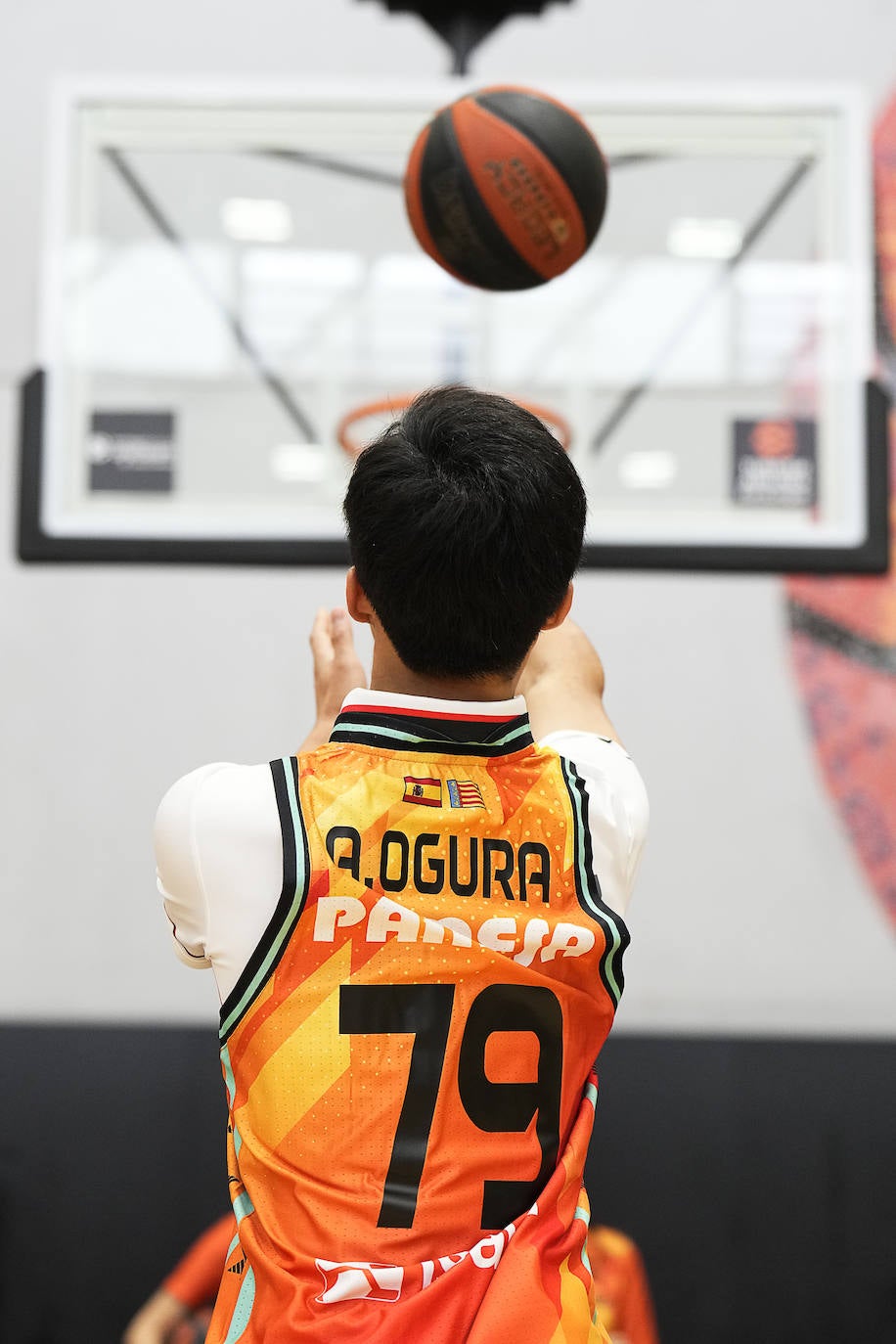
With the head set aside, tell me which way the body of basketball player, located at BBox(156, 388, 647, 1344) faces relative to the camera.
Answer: away from the camera

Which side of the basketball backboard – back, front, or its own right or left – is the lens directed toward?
front

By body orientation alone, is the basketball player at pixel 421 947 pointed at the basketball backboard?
yes

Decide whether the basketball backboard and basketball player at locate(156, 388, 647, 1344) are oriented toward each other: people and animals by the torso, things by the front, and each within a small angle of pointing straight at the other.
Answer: yes

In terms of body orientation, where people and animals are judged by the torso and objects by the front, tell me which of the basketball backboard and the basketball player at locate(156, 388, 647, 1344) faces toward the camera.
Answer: the basketball backboard

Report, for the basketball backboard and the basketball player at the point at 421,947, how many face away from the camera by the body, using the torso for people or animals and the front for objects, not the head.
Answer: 1

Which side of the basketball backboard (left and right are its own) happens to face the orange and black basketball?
front

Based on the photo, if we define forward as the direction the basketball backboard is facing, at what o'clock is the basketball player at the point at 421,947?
The basketball player is roughly at 12 o'clock from the basketball backboard.

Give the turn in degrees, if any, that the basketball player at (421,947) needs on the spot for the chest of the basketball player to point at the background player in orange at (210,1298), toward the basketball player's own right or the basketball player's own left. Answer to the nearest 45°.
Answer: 0° — they already face them

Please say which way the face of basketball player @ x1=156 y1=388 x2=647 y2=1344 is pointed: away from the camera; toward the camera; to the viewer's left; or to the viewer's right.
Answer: away from the camera

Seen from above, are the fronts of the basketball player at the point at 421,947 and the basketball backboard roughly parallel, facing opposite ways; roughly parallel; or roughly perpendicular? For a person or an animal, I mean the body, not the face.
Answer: roughly parallel, facing opposite ways
